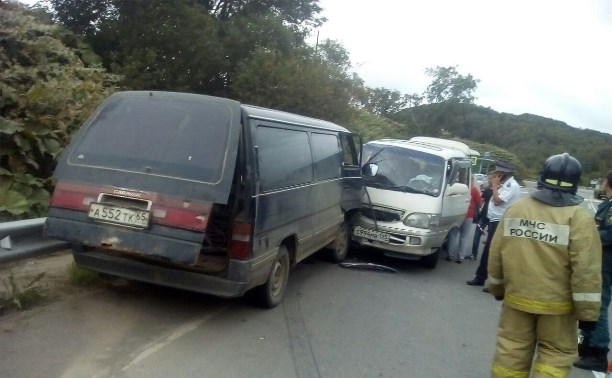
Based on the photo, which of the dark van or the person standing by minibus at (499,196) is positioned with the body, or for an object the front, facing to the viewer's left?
the person standing by minibus

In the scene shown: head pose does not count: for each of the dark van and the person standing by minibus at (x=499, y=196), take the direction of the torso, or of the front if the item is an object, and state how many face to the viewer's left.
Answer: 1

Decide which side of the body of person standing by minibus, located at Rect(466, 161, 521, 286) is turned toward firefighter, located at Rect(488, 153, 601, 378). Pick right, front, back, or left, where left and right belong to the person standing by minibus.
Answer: left

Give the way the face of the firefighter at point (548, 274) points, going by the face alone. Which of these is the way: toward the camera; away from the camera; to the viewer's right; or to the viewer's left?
away from the camera

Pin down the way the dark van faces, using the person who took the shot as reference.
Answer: facing away from the viewer and to the right of the viewer

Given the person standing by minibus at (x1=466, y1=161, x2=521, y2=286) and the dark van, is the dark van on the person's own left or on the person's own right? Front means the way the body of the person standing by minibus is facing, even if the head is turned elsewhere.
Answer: on the person's own left

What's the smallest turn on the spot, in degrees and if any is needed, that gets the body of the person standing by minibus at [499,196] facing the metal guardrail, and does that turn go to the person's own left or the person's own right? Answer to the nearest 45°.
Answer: approximately 45° to the person's own left

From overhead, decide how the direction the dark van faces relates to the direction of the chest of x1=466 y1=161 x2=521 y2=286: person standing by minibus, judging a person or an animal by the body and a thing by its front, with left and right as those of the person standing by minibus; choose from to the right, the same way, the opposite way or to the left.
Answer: to the right

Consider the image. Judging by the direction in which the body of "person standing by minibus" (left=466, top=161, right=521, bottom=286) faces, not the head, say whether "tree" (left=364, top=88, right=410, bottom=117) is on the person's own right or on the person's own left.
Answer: on the person's own right

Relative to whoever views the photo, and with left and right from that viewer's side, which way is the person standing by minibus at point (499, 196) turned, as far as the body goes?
facing to the left of the viewer

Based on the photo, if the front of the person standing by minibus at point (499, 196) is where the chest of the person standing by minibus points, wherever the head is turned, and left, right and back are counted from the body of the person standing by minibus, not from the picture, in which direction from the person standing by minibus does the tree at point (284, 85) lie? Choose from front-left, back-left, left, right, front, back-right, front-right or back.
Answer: front-right
